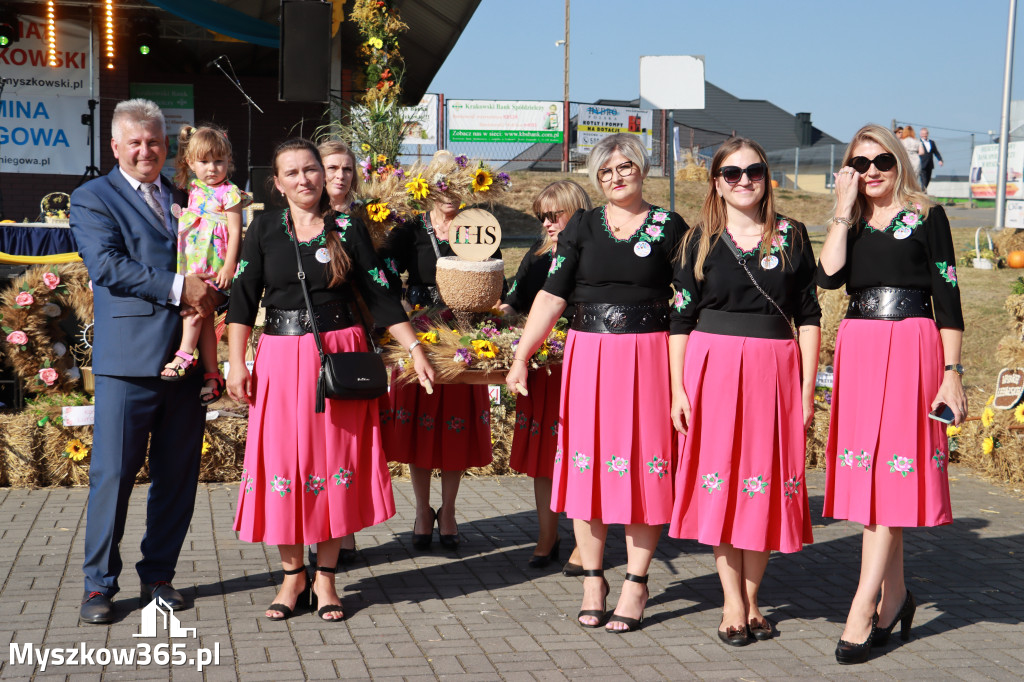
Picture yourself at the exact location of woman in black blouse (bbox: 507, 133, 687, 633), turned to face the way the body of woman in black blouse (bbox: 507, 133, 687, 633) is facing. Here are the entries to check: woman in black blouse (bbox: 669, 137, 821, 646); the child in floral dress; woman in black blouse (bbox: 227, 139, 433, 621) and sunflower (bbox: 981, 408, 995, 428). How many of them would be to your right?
2

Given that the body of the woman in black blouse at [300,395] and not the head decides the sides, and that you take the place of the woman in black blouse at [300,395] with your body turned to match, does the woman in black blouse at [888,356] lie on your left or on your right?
on your left

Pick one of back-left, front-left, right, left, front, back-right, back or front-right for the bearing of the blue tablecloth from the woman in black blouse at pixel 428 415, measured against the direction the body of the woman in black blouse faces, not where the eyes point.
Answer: back-right

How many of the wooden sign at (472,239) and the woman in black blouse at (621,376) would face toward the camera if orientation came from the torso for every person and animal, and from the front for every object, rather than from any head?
2

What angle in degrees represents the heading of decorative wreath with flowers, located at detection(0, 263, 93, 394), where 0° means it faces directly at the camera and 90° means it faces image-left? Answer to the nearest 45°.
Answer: approximately 0°

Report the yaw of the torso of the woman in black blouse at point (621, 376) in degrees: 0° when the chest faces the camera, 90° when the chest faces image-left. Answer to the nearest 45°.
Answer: approximately 0°
